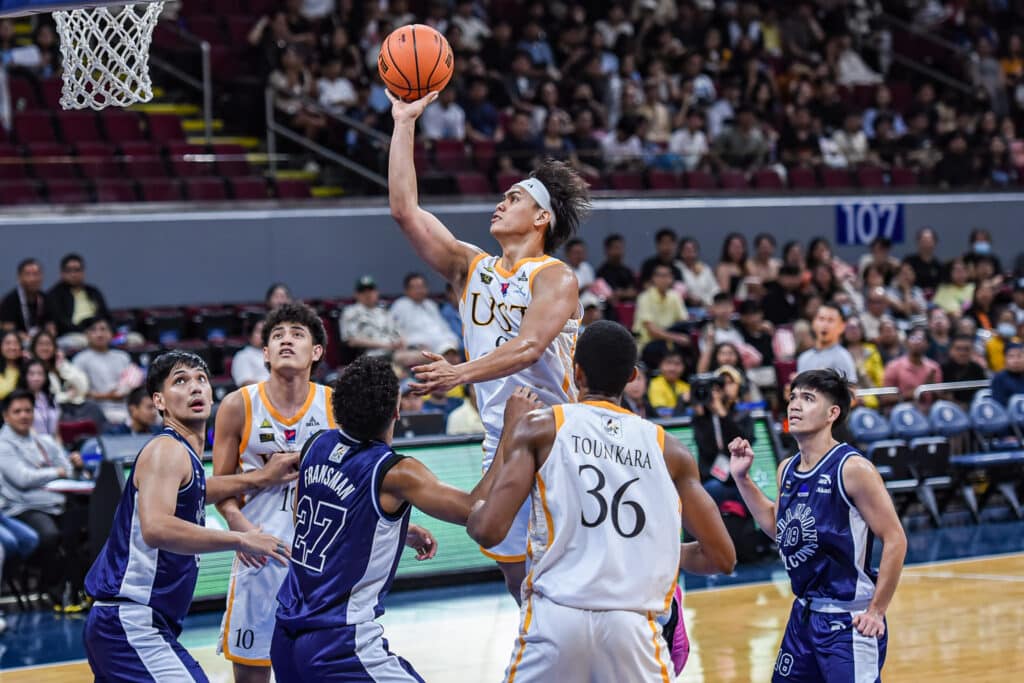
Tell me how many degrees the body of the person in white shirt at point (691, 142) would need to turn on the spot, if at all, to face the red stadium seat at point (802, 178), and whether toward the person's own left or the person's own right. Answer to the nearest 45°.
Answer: approximately 135° to the person's own left

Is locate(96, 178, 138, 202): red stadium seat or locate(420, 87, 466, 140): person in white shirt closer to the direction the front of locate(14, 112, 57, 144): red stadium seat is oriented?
the red stadium seat

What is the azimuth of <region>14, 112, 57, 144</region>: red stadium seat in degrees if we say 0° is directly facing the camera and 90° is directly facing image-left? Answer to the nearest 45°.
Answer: approximately 315°

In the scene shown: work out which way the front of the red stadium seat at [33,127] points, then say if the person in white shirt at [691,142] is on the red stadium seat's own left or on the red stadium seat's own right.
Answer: on the red stadium seat's own left

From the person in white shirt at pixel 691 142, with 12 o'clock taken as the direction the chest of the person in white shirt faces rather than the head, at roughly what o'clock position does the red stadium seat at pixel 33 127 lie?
The red stadium seat is roughly at 2 o'clock from the person in white shirt.

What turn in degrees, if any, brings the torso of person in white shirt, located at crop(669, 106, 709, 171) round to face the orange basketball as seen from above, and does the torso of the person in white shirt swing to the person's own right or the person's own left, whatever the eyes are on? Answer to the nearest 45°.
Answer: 0° — they already face it

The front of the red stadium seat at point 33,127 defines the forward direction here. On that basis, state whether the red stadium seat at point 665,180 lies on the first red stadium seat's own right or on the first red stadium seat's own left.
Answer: on the first red stadium seat's own left

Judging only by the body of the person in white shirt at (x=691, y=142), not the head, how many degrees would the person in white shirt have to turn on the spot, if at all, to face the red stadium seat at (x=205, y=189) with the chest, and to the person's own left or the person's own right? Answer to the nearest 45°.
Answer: approximately 45° to the person's own right

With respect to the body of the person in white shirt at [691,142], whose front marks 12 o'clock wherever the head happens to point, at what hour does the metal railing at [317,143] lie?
The metal railing is roughly at 2 o'clock from the person in white shirt.
